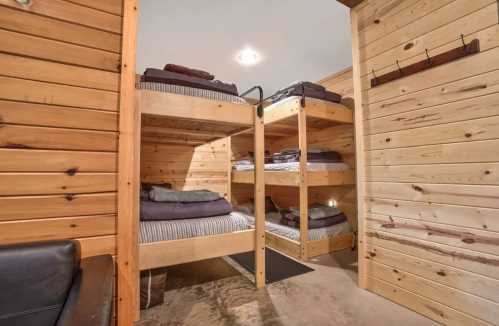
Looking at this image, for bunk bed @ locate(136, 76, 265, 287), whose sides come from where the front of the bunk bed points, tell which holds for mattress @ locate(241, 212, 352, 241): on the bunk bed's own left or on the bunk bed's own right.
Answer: on the bunk bed's own left

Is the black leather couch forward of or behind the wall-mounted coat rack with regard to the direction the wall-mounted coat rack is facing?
forward

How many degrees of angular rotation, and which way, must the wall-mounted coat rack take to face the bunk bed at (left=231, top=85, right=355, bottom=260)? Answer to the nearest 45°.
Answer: approximately 90° to its right

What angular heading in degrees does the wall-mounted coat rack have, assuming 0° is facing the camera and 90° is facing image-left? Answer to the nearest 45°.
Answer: approximately 45°

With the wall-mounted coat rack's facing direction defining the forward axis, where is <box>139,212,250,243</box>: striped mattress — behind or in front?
in front

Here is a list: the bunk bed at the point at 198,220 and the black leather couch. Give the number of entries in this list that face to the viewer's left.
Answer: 0

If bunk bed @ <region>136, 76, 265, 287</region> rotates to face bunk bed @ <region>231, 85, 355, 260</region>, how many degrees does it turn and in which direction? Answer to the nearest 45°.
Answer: approximately 90° to its left
